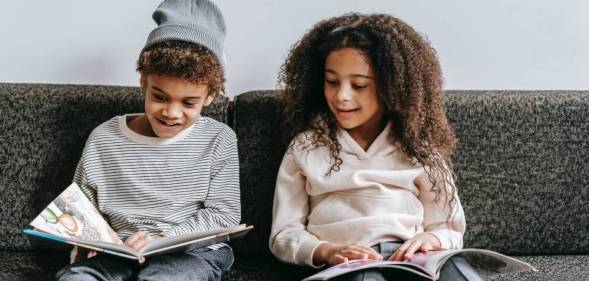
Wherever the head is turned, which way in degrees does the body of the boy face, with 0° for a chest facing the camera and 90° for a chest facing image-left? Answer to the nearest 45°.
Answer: approximately 0°

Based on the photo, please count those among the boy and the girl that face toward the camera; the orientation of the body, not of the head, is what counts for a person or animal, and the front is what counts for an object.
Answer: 2
